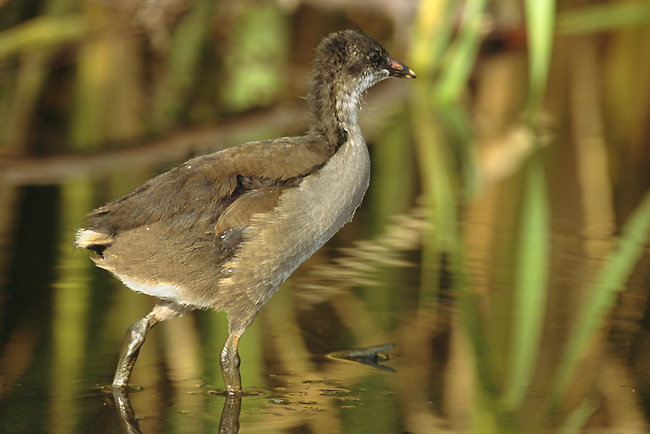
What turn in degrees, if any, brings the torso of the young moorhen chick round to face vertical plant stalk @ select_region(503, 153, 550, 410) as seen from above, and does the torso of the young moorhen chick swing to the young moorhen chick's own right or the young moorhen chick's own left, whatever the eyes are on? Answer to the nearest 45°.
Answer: approximately 45° to the young moorhen chick's own left

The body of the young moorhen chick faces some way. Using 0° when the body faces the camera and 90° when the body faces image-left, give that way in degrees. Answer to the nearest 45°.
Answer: approximately 270°
